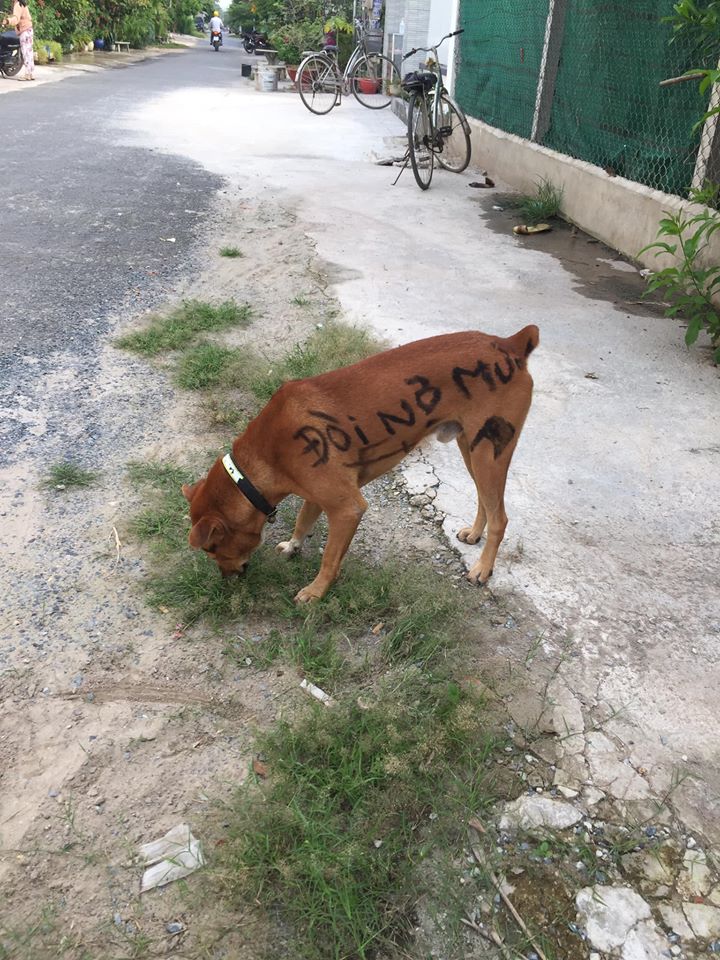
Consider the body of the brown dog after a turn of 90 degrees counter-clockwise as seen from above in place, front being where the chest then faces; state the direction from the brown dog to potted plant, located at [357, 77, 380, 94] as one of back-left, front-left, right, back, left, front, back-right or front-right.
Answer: back

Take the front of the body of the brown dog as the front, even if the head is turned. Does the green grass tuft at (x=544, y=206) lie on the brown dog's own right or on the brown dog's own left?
on the brown dog's own right

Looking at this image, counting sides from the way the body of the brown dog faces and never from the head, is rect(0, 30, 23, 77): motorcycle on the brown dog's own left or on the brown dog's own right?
on the brown dog's own right

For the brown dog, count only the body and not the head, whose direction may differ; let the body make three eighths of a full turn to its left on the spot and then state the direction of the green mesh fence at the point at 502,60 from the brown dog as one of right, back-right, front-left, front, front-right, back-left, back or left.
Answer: back-left

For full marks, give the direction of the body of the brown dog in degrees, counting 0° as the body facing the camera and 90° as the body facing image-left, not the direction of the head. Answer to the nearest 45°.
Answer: approximately 90°

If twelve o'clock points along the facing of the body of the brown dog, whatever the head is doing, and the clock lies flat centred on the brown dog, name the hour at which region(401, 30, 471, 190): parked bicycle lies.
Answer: The parked bicycle is roughly at 3 o'clock from the brown dog.
